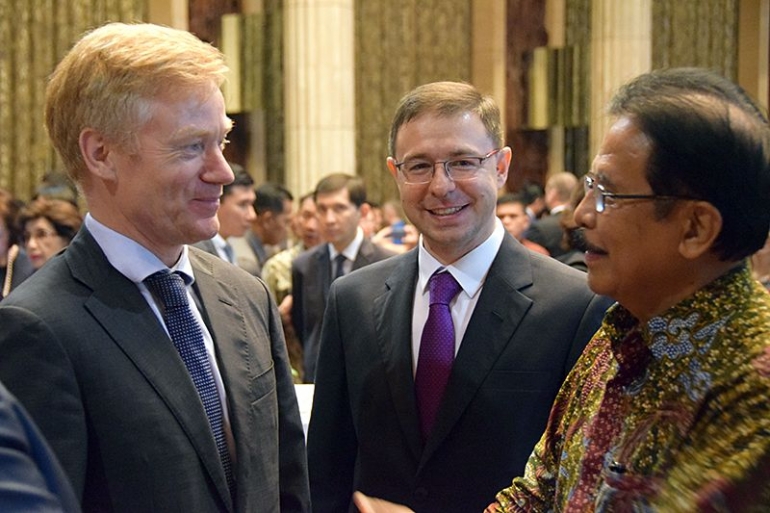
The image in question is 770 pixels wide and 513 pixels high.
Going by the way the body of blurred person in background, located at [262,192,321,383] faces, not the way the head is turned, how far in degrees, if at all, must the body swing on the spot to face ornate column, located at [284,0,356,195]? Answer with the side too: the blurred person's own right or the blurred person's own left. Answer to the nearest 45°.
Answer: approximately 135° to the blurred person's own left

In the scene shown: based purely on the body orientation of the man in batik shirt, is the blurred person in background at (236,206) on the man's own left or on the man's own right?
on the man's own right

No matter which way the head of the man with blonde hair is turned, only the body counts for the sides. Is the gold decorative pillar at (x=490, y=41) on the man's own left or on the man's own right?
on the man's own left

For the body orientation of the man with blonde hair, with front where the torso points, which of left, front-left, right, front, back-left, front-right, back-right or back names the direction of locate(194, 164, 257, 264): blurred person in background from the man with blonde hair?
back-left

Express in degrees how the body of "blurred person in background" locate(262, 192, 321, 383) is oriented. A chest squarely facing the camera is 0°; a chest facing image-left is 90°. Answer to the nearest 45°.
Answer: approximately 315°

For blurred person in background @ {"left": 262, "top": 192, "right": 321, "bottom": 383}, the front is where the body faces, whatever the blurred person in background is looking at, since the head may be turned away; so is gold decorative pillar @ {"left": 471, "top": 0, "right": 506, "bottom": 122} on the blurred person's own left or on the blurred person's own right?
on the blurred person's own left

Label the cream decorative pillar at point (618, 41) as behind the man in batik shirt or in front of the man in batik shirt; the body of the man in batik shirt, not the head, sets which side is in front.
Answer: behind

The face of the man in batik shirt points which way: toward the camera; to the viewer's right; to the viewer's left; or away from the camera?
to the viewer's left
